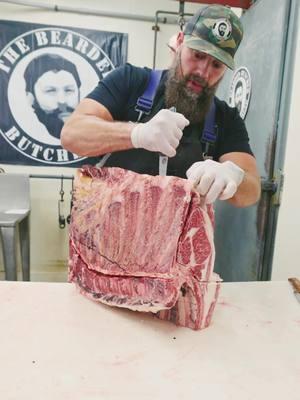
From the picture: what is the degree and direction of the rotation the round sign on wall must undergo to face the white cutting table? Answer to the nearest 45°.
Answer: approximately 45° to its left

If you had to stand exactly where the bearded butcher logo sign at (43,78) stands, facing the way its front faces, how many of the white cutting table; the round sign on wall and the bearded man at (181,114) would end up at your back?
0

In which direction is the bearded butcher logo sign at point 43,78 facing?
toward the camera

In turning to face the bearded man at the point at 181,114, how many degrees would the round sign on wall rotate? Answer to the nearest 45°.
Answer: approximately 45° to its left

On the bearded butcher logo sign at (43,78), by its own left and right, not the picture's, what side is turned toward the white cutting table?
front

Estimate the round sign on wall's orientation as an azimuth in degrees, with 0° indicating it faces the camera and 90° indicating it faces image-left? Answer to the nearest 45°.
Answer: approximately 45°

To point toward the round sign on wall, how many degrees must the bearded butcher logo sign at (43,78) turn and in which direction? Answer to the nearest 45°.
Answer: approximately 45° to its left

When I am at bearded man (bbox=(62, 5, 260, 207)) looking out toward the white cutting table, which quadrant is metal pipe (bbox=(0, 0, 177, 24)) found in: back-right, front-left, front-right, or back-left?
back-right

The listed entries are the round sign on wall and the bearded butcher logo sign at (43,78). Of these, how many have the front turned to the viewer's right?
0
